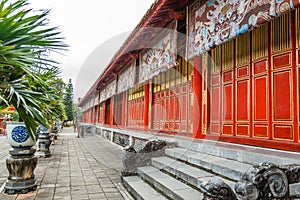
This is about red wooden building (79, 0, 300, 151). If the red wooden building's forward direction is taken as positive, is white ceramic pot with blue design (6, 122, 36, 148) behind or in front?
in front

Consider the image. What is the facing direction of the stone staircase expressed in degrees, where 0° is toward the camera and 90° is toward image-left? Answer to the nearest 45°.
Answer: approximately 45°

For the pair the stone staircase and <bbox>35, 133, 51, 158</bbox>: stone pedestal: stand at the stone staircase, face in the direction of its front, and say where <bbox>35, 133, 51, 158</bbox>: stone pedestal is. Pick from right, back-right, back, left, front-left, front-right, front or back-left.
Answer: right

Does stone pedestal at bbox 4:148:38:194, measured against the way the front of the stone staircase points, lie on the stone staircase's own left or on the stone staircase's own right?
on the stone staircase's own right

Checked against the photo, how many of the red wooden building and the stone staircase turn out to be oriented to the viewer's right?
0

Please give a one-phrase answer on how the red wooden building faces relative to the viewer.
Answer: facing the viewer and to the left of the viewer

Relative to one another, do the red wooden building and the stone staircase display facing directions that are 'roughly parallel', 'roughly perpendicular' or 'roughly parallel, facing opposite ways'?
roughly parallel

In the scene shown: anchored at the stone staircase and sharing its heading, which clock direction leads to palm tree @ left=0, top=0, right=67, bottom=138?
The palm tree is roughly at 12 o'clock from the stone staircase.

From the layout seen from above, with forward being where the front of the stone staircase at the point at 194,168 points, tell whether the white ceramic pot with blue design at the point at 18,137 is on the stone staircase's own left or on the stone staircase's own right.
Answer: on the stone staircase's own right
